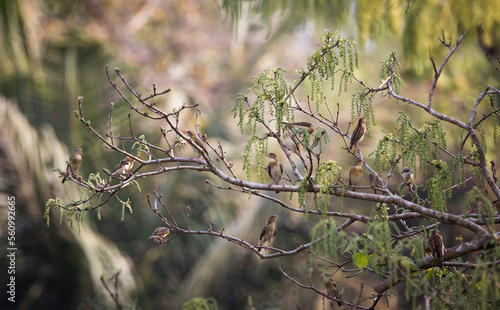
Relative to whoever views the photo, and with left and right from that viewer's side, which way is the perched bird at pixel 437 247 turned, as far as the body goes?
facing away from the viewer and to the left of the viewer

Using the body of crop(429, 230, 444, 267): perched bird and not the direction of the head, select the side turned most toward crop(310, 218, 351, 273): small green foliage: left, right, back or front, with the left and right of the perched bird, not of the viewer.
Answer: left

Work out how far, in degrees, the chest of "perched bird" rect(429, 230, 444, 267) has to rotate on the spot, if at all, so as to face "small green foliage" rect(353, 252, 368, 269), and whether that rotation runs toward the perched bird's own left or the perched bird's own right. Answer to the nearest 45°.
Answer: approximately 90° to the perched bird's own left
